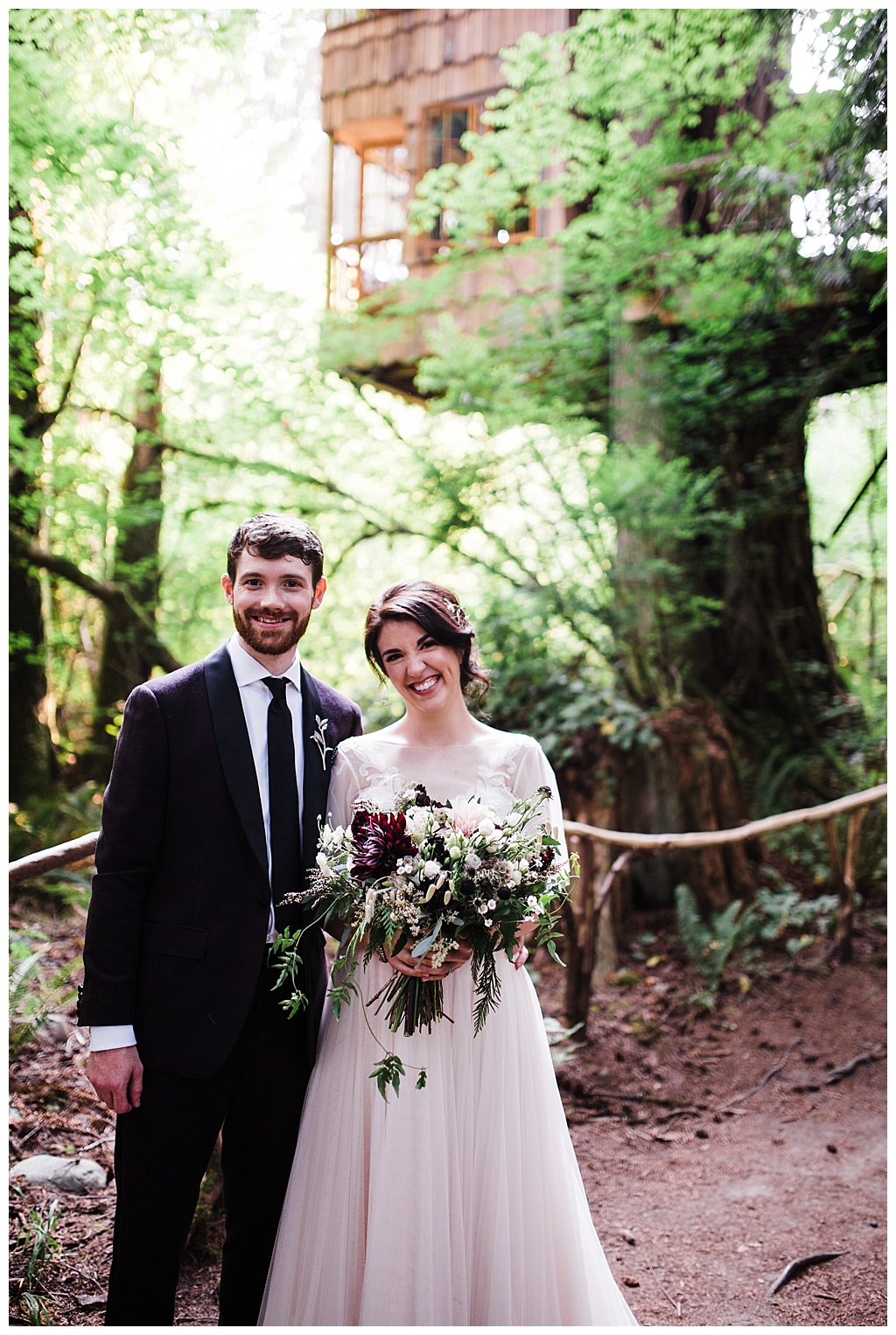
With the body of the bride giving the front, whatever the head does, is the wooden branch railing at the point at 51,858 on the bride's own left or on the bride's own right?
on the bride's own right

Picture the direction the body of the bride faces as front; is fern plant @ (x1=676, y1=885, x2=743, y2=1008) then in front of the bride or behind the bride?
behind

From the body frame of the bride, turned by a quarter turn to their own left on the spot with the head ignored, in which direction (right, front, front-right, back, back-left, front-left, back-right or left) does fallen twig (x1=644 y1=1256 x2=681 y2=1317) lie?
front-left

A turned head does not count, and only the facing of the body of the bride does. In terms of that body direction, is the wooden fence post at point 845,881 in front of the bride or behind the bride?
behind

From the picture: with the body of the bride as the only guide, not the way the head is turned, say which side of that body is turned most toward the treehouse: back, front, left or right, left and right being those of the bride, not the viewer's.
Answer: back

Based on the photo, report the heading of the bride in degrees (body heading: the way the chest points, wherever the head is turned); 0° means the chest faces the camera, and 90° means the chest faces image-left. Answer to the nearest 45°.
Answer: approximately 0°

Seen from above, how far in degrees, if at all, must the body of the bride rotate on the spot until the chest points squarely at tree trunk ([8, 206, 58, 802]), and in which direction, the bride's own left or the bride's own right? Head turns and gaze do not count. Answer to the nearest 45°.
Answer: approximately 135° to the bride's own right
